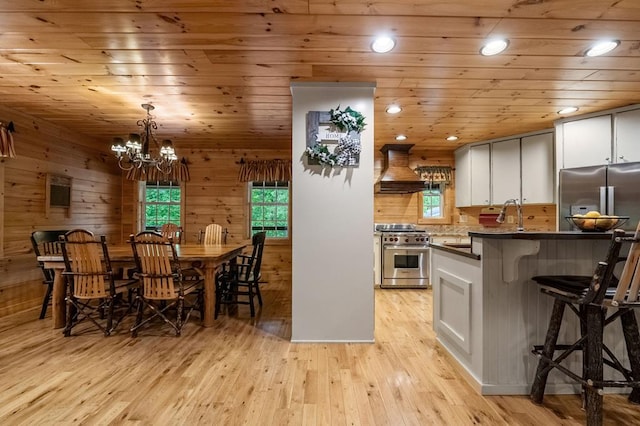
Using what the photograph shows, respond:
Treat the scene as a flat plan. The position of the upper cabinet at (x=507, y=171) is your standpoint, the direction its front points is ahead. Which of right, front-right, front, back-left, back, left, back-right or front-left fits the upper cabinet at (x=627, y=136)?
left

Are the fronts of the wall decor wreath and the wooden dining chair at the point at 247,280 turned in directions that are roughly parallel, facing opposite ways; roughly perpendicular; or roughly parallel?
roughly perpendicular

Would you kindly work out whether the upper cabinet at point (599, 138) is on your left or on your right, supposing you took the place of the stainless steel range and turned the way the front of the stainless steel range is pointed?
on your left

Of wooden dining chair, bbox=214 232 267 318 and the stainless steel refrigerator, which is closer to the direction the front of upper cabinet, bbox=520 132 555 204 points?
the wooden dining chair

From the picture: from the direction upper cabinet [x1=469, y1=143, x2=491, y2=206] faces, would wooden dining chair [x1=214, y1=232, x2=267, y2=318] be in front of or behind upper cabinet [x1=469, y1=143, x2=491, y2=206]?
in front

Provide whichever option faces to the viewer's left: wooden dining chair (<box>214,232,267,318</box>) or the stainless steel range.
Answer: the wooden dining chair

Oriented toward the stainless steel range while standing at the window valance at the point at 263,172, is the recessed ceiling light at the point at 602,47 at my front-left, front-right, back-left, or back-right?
front-right

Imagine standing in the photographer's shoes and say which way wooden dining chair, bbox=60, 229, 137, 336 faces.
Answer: facing away from the viewer and to the right of the viewer

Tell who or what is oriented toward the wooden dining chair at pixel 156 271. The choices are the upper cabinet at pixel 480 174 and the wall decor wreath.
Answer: the upper cabinet

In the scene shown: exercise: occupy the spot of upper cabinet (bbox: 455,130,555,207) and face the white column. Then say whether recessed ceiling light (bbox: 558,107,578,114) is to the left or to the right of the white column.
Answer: left

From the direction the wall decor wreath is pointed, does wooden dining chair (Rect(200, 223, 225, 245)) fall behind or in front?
behind

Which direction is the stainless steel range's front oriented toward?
toward the camera

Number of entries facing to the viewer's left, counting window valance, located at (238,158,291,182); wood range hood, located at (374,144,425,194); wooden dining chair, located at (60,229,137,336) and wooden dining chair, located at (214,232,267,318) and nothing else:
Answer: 1

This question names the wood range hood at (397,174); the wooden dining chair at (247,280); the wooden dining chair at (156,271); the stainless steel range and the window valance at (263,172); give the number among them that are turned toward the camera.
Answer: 3

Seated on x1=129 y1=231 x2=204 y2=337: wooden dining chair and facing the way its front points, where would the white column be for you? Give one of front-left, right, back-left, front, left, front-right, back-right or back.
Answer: right

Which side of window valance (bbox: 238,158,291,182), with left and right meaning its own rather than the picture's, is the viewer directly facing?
front

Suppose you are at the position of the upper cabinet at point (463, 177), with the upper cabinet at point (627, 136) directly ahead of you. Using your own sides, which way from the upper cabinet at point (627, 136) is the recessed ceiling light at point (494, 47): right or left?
right

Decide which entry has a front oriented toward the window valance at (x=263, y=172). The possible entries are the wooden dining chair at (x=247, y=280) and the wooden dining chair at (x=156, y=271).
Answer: the wooden dining chair at (x=156, y=271)

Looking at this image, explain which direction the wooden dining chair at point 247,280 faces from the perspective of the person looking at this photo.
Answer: facing to the left of the viewer

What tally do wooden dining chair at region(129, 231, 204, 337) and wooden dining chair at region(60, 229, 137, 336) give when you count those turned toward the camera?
0

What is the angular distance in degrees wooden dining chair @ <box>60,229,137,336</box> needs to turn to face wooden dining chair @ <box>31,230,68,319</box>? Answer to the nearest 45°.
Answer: approximately 45° to its left

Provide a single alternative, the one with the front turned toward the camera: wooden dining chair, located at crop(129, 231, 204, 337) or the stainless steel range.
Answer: the stainless steel range
